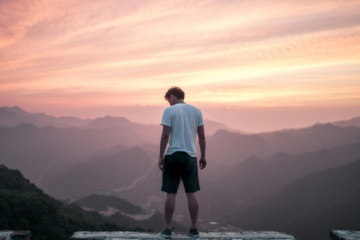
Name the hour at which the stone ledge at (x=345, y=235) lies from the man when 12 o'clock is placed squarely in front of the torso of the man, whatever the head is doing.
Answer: The stone ledge is roughly at 3 o'clock from the man.

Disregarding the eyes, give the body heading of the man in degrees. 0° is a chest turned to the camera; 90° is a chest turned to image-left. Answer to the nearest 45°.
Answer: approximately 180°
